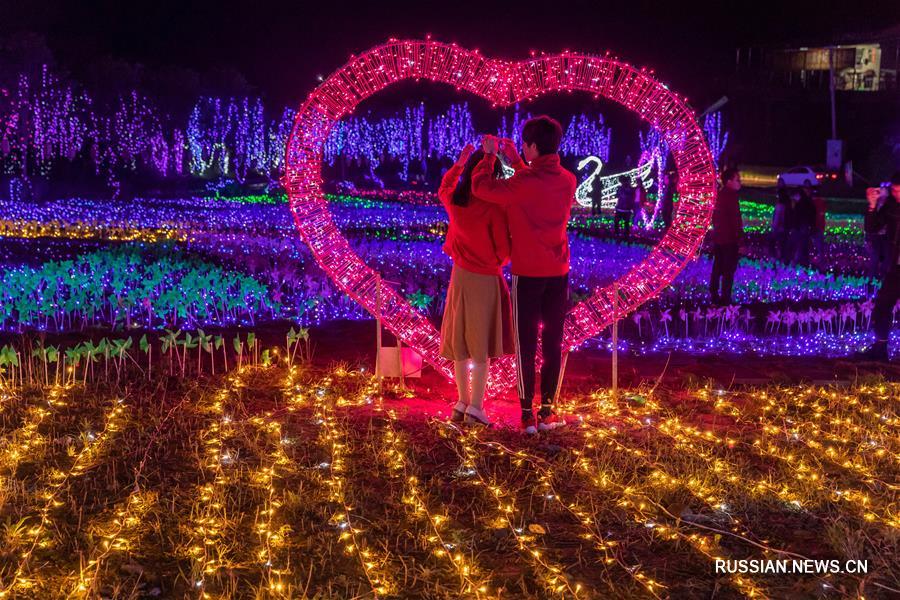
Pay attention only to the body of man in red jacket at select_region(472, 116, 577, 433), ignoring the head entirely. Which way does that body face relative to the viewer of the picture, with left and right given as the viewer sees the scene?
facing away from the viewer and to the left of the viewer

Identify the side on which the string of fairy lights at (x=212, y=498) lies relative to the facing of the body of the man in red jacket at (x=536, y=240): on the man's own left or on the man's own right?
on the man's own left

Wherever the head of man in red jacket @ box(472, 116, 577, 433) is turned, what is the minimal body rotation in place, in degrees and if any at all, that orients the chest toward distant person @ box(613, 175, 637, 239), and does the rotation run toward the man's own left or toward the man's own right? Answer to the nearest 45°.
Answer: approximately 45° to the man's own right

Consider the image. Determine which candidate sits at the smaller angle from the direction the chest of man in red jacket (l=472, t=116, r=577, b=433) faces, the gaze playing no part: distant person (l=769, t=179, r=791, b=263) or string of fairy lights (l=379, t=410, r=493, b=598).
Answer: the distant person

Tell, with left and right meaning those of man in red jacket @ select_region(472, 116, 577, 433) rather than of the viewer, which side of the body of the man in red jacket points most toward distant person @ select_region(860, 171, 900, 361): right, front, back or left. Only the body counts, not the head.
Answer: right

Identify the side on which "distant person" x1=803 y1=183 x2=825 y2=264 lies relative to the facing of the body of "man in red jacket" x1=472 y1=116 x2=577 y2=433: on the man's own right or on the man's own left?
on the man's own right

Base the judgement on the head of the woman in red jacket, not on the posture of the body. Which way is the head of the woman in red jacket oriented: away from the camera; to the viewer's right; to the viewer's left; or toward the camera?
away from the camera

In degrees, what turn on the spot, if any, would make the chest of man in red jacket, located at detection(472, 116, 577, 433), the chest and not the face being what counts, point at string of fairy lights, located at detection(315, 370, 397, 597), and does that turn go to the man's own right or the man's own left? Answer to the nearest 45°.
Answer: approximately 90° to the man's own left

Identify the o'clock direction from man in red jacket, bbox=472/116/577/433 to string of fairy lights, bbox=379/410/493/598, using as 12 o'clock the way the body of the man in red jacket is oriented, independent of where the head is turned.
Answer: The string of fairy lights is roughly at 8 o'clock from the man in red jacket.

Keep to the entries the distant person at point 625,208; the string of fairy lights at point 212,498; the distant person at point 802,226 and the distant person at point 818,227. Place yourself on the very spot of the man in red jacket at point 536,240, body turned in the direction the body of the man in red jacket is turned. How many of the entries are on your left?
1
